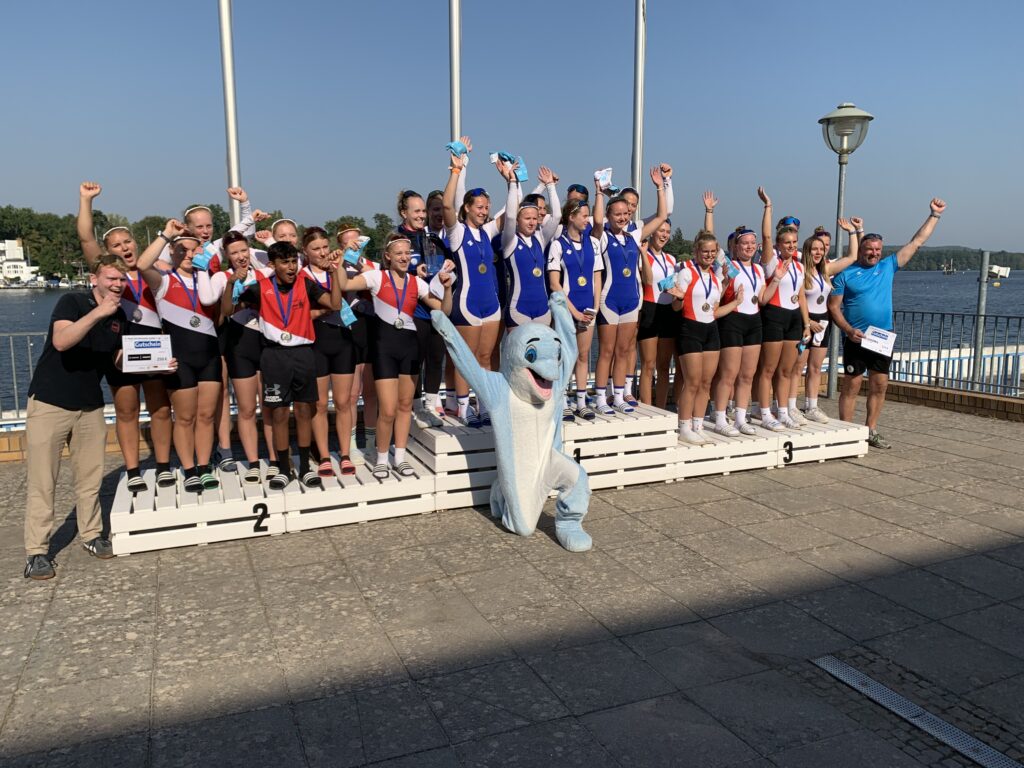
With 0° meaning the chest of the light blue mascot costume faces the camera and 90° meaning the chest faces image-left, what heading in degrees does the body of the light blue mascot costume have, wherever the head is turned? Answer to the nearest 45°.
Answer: approximately 315°

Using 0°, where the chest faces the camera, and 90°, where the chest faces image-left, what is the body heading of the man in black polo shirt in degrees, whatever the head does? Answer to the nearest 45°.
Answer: approximately 315°

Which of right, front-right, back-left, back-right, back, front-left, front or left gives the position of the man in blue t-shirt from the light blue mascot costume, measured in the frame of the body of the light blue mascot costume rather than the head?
left

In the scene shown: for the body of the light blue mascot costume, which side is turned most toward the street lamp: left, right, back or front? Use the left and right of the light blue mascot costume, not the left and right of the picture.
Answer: left

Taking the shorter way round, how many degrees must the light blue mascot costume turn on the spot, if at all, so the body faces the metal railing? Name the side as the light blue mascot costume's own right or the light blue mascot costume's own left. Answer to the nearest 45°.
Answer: approximately 90° to the light blue mascot costume's own left

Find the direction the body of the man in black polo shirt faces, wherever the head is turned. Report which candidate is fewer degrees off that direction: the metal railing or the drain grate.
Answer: the drain grate

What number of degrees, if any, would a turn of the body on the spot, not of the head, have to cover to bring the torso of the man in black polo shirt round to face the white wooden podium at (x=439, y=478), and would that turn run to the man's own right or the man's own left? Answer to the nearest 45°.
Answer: approximately 45° to the man's own left
